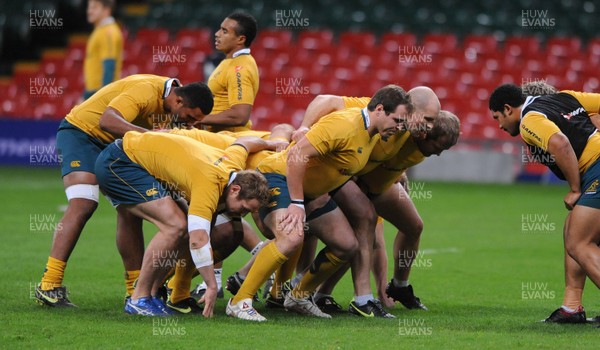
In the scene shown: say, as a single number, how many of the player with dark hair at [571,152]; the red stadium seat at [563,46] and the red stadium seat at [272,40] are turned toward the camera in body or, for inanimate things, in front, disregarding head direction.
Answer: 2

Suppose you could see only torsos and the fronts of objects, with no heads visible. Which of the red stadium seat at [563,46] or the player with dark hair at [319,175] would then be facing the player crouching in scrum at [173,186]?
the red stadium seat

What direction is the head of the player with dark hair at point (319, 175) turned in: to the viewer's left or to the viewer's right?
to the viewer's right

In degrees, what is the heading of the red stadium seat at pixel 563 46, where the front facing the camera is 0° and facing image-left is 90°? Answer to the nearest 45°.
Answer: approximately 0°

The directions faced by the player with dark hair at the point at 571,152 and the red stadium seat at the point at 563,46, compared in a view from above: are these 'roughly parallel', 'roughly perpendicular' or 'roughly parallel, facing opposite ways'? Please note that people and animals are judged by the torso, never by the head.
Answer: roughly perpendicular

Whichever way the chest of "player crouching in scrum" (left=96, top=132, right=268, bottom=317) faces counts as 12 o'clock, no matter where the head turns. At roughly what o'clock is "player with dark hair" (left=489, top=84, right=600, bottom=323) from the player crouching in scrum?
The player with dark hair is roughly at 12 o'clock from the player crouching in scrum.

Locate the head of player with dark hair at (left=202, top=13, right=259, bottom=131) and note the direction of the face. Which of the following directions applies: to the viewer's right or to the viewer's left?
to the viewer's left

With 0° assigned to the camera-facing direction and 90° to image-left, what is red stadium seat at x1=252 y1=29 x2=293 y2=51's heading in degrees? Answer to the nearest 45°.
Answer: approximately 0°

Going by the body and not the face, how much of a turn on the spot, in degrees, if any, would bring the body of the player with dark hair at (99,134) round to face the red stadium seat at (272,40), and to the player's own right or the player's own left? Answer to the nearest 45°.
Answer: approximately 90° to the player's own left

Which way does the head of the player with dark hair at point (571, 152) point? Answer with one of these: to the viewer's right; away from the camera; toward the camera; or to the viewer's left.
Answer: to the viewer's left

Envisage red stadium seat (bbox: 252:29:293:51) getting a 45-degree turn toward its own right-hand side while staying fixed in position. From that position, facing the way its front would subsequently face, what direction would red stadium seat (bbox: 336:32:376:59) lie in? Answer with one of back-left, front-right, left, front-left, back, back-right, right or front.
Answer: back-left

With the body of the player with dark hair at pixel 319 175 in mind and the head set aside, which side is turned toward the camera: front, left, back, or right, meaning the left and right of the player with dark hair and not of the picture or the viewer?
right

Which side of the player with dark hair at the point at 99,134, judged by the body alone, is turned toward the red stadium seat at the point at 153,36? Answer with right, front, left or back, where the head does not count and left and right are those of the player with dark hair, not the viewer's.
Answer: left

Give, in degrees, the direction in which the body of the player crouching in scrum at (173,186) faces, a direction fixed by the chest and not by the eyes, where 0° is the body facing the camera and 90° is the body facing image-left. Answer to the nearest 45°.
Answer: approximately 270°

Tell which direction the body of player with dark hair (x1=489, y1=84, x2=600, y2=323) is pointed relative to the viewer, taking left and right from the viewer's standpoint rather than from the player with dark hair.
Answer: facing to the left of the viewer
